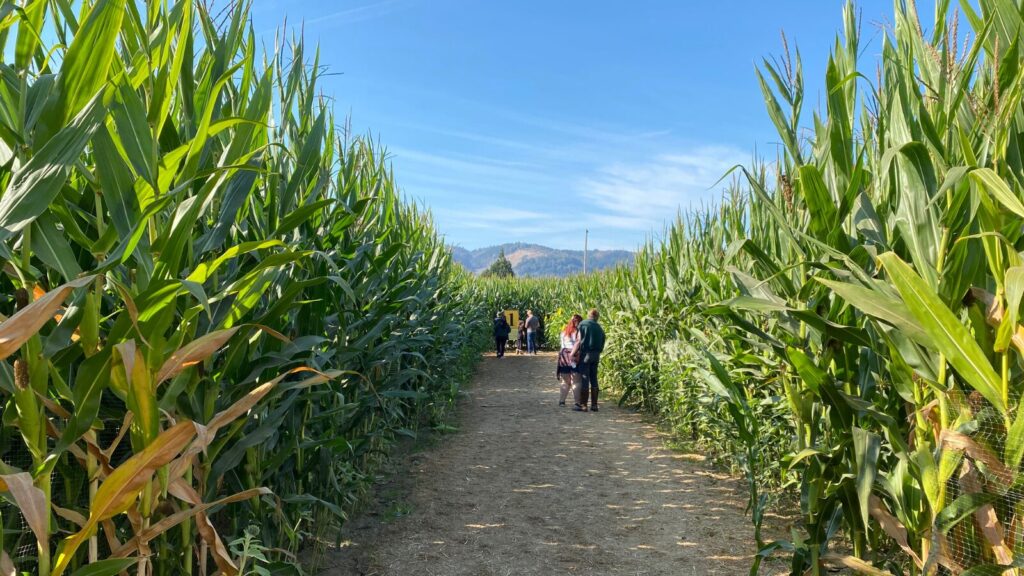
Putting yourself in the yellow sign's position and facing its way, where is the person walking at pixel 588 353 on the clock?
The person walking is roughly at 12 o'clock from the yellow sign.

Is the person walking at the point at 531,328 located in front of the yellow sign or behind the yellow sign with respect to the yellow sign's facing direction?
in front

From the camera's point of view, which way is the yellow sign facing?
toward the camera

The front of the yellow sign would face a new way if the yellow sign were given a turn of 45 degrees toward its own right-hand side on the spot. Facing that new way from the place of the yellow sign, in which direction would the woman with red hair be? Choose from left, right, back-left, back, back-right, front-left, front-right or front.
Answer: front-left
